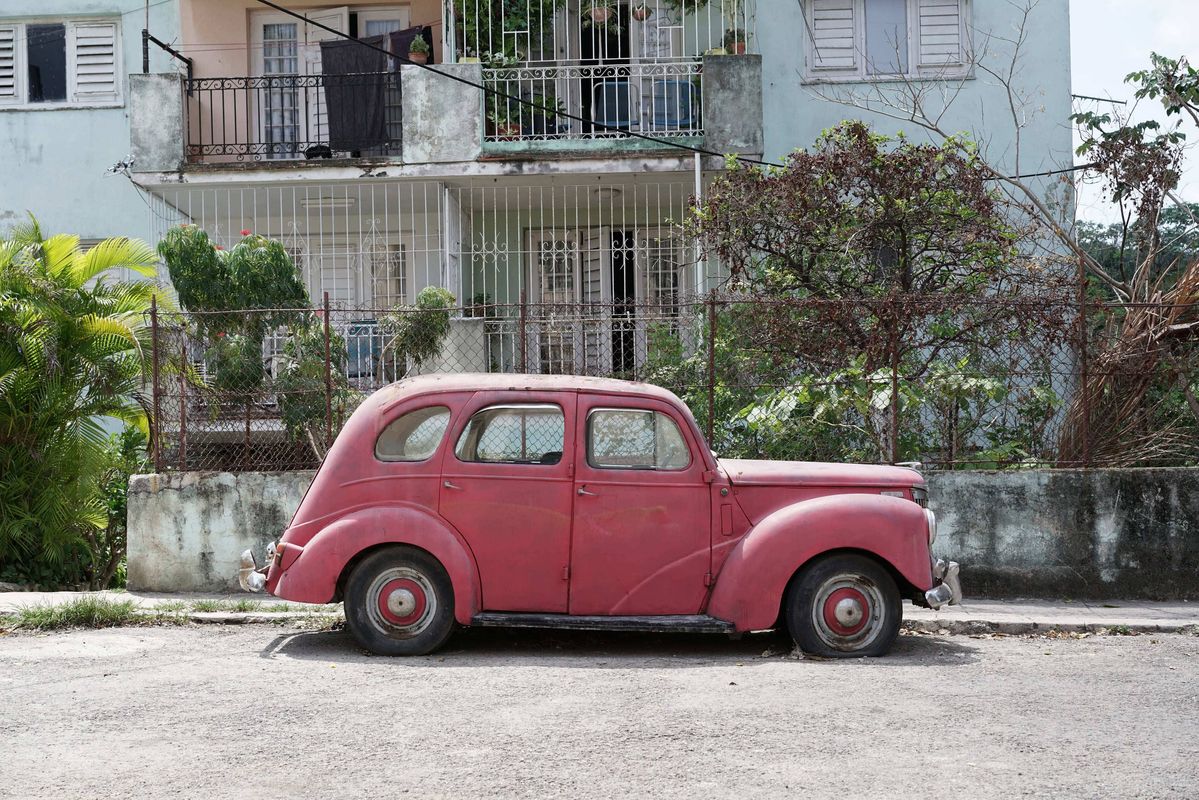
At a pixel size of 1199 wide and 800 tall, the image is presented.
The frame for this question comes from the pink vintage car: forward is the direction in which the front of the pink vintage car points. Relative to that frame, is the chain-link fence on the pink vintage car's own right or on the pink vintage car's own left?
on the pink vintage car's own left

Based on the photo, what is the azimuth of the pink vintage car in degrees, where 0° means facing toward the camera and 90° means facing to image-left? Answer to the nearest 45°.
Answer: approximately 270°

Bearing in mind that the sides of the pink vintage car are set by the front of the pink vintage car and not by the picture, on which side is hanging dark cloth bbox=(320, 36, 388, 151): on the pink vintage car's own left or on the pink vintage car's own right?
on the pink vintage car's own left

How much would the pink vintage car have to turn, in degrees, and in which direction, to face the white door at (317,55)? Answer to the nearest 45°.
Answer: approximately 90° to its left

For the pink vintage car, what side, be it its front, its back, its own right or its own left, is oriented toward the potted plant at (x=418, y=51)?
left

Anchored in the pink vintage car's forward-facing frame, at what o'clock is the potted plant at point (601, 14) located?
The potted plant is roughly at 9 o'clock from the pink vintage car.

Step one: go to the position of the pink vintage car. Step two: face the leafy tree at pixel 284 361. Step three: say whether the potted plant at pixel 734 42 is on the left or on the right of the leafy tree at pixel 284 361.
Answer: right

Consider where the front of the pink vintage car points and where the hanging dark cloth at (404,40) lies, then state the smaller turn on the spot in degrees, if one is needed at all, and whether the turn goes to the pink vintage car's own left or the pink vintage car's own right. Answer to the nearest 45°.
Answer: approximately 90° to the pink vintage car's own left

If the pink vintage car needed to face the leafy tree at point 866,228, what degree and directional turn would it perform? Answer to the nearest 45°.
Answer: approximately 45° to its left
